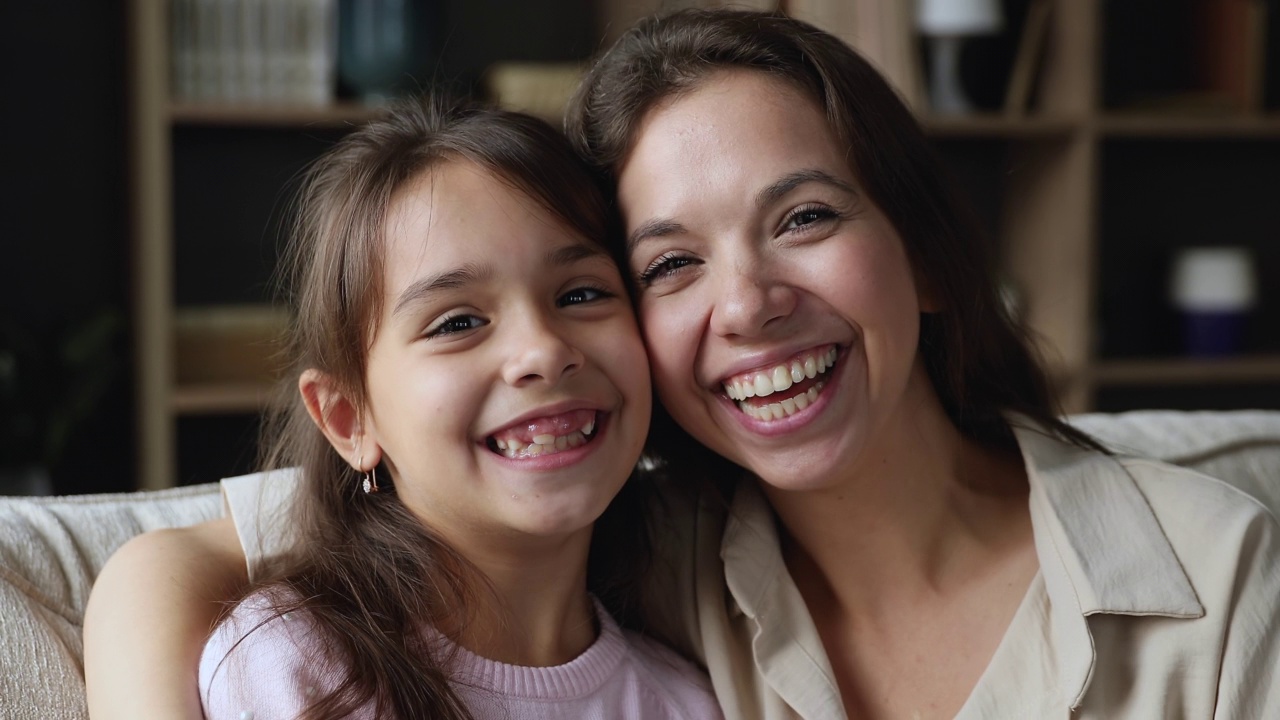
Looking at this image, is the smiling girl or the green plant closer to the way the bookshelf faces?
the smiling girl

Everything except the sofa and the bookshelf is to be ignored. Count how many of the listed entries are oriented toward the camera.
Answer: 2

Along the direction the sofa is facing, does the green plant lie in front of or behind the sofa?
behind

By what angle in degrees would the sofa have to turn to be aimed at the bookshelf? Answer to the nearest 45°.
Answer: approximately 135° to its left

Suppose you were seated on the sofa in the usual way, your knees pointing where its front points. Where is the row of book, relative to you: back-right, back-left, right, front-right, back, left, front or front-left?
back

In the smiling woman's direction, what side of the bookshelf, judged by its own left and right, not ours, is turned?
front

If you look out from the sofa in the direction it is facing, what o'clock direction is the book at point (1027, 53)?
The book is roughly at 7 o'clock from the sofa.

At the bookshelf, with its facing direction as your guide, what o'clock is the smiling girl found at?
The smiling girl is roughly at 1 o'clock from the bookshelf.

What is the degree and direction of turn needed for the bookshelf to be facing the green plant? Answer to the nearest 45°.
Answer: approximately 90° to its right

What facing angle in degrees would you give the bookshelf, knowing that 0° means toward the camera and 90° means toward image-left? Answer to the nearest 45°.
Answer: approximately 0°

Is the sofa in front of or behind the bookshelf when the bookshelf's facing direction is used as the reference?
in front
